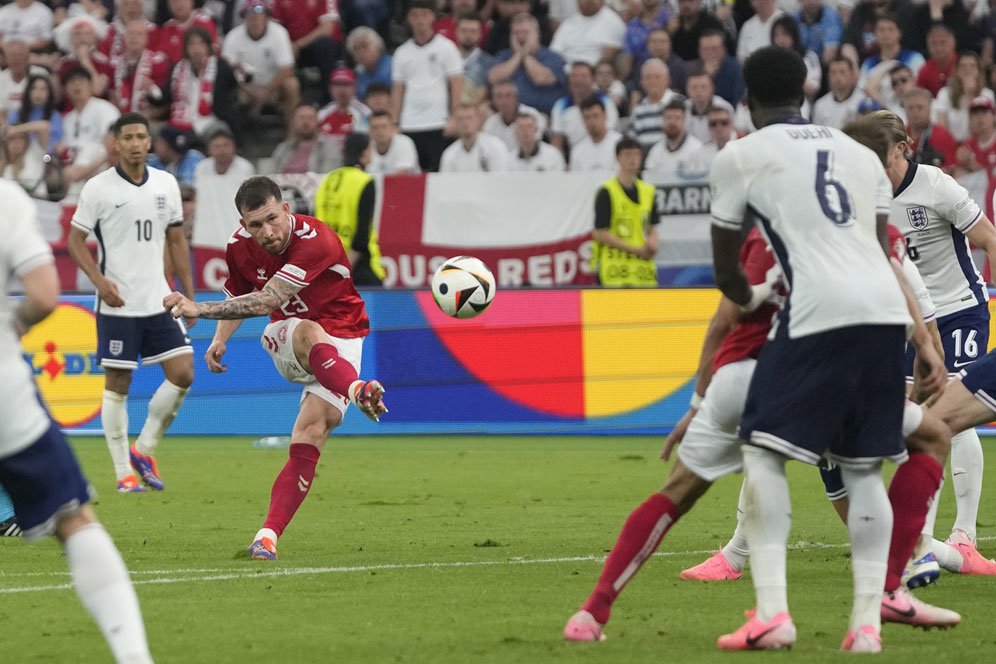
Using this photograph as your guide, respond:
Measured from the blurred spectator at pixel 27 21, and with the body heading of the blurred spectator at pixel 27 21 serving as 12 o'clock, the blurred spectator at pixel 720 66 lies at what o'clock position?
the blurred spectator at pixel 720 66 is roughly at 10 o'clock from the blurred spectator at pixel 27 21.

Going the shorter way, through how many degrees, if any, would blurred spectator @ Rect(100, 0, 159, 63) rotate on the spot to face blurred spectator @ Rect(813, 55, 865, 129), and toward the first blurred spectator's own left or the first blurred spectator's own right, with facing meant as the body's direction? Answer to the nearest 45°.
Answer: approximately 45° to the first blurred spectator's own left

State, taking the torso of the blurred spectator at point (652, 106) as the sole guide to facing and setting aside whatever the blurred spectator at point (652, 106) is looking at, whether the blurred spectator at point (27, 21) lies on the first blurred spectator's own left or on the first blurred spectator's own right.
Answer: on the first blurred spectator's own right

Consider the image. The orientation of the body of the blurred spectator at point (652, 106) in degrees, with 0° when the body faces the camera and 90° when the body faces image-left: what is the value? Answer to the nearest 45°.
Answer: approximately 0°

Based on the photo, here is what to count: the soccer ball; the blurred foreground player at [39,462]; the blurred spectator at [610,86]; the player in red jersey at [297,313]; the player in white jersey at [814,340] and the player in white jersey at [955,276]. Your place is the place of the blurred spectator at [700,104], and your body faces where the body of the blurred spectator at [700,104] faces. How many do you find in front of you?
5

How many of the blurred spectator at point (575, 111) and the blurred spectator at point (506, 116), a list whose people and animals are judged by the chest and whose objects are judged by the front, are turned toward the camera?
2

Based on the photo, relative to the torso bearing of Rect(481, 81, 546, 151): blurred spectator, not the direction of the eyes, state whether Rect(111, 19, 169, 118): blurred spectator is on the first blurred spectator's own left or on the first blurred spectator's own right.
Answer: on the first blurred spectator's own right

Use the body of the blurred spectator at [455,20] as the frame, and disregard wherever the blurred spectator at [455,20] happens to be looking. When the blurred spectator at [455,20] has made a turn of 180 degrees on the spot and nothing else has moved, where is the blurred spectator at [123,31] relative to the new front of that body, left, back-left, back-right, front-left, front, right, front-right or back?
left

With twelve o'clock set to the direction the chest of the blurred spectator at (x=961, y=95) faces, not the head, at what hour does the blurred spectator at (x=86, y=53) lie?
the blurred spectator at (x=86, y=53) is roughly at 3 o'clock from the blurred spectator at (x=961, y=95).

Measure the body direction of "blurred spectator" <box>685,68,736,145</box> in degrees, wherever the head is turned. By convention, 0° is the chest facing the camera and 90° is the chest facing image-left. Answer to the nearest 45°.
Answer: approximately 0°
